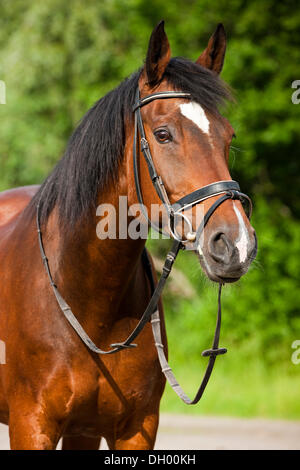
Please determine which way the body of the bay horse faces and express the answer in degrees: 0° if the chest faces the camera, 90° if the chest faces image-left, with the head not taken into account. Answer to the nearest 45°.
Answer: approximately 315°
